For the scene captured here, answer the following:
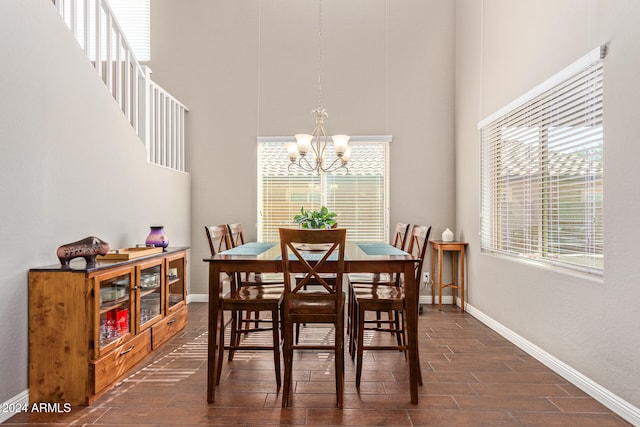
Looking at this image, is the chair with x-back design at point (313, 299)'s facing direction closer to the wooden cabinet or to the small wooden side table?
the small wooden side table

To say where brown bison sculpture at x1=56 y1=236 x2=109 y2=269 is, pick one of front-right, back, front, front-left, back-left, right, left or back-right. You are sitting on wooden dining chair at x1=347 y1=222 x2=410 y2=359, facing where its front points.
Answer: front-left

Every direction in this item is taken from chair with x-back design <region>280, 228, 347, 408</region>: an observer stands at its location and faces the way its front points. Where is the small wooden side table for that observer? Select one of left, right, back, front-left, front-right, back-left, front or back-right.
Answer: front-right

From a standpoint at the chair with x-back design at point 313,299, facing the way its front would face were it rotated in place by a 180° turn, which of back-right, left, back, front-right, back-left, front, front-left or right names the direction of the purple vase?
back-right

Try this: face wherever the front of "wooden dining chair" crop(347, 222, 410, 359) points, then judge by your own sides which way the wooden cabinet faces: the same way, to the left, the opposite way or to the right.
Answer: the opposite way

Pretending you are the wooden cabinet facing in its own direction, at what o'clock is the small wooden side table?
The small wooden side table is roughly at 10 o'clock from the wooden cabinet.

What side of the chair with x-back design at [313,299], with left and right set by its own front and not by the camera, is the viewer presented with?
back

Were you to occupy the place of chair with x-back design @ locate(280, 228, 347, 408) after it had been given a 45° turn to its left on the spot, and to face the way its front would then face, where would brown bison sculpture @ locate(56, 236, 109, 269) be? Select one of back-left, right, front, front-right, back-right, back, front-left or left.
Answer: front-left

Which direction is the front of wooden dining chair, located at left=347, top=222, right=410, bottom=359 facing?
to the viewer's left

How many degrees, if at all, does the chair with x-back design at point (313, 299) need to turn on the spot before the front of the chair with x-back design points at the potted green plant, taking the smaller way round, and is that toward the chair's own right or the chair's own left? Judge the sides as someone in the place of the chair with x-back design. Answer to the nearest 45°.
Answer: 0° — it already faces it
